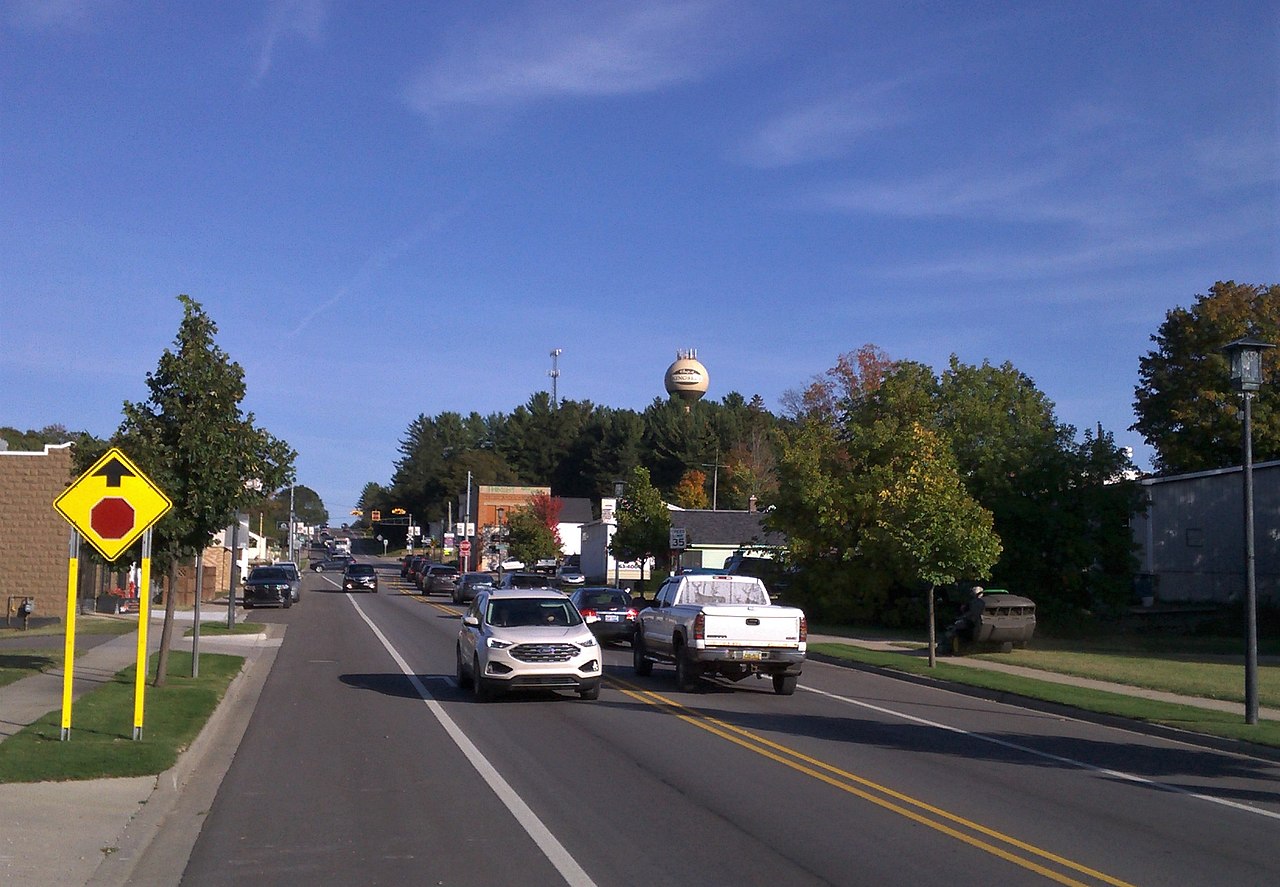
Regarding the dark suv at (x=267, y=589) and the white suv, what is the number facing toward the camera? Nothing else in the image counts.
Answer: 2

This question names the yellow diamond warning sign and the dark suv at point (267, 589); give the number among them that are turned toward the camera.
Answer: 2

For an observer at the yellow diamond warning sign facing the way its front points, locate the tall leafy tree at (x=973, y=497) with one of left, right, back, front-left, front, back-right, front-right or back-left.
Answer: back-left

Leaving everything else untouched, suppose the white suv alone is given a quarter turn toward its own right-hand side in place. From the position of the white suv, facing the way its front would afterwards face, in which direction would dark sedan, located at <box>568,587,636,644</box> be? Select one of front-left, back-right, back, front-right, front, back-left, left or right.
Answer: right

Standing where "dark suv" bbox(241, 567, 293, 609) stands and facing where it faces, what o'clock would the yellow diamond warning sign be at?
The yellow diamond warning sign is roughly at 12 o'clock from the dark suv.

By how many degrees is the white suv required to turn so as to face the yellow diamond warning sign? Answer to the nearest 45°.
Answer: approximately 45° to its right

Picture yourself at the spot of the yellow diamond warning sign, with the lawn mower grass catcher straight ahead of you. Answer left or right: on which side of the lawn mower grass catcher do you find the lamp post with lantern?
right

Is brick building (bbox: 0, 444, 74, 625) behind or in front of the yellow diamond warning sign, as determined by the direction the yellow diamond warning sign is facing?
behind

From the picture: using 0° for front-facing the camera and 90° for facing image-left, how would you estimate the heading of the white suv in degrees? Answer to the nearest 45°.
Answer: approximately 0°

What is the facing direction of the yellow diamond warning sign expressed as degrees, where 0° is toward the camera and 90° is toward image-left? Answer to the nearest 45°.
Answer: approximately 0°
